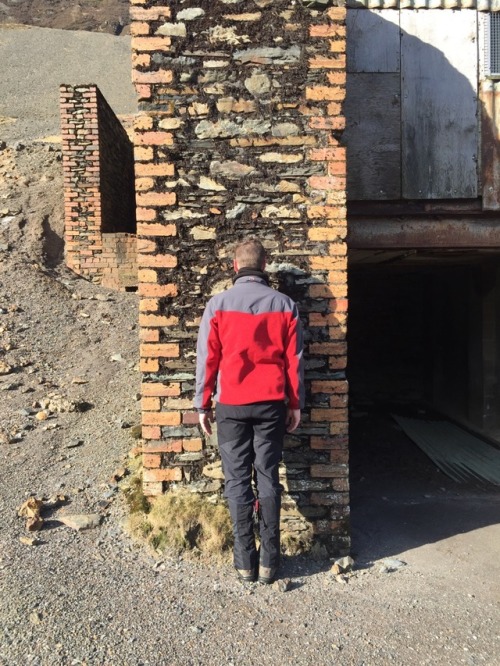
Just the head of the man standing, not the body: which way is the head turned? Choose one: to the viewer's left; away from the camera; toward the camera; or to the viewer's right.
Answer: away from the camera

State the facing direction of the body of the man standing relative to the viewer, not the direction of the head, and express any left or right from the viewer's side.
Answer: facing away from the viewer
